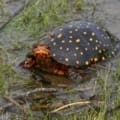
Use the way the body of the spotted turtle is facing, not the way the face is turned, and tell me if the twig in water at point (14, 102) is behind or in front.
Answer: in front

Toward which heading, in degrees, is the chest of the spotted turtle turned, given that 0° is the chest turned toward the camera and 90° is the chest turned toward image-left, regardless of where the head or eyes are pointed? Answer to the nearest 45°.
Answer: approximately 45°
